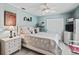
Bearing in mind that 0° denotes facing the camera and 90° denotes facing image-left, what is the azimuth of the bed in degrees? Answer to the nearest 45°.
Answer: approximately 315°

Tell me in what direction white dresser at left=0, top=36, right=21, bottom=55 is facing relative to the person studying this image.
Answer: facing the viewer and to the right of the viewer

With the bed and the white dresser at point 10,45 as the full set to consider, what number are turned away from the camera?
0

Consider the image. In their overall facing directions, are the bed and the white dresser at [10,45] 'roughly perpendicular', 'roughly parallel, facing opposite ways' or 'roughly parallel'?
roughly parallel
